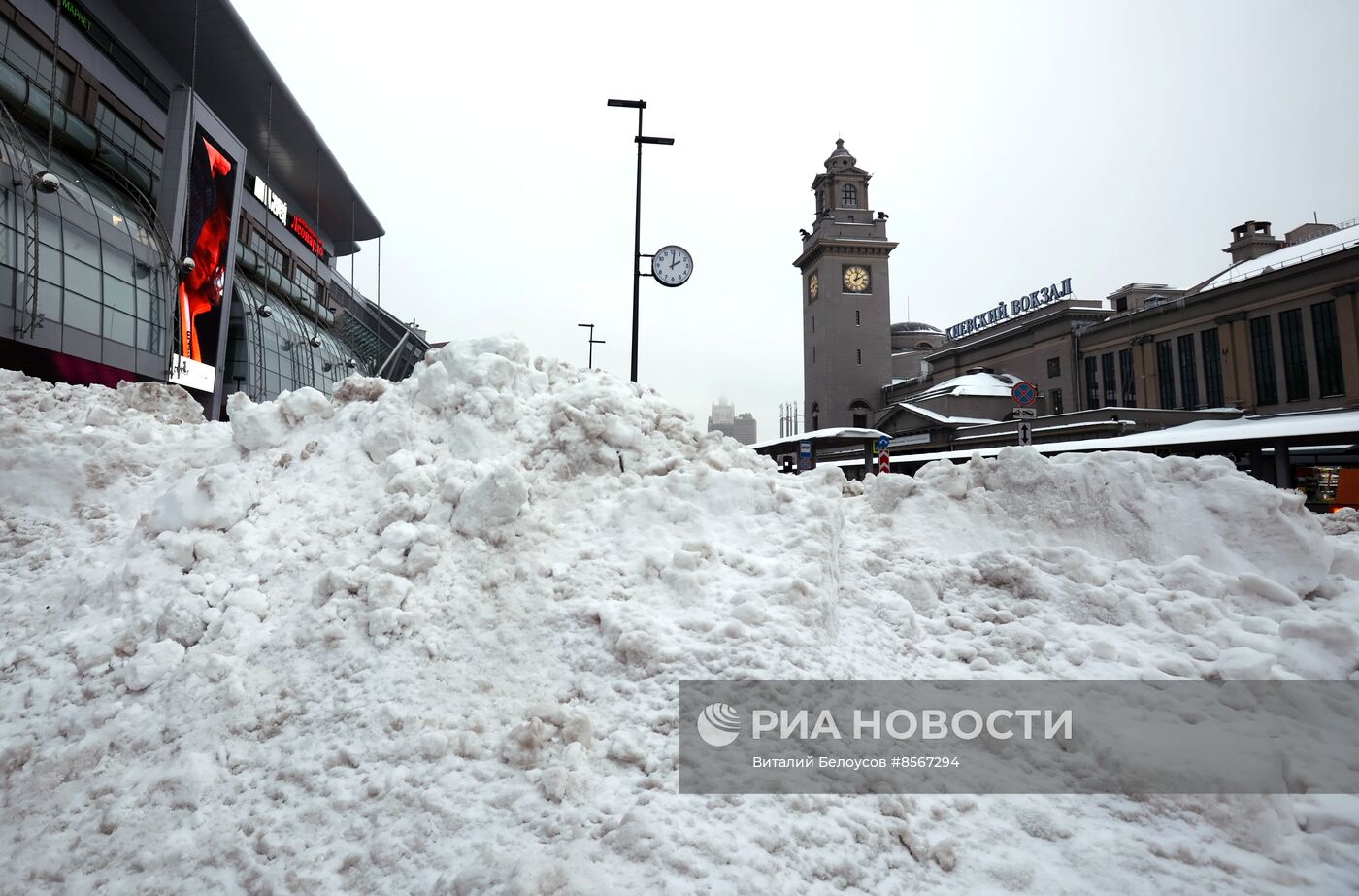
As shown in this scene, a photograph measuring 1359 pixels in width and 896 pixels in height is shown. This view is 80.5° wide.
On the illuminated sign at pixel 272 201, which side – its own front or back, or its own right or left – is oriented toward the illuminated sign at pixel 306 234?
left

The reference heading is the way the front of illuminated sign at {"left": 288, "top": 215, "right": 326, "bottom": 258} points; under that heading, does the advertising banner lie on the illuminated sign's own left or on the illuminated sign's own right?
on the illuminated sign's own right

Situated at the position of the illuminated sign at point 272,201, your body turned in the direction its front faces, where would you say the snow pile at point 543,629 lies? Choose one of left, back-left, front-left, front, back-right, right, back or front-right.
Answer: front-right

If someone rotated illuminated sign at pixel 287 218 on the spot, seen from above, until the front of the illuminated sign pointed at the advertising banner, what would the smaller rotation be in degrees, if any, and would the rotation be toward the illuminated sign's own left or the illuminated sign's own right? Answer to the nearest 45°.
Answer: approximately 45° to the illuminated sign's own right

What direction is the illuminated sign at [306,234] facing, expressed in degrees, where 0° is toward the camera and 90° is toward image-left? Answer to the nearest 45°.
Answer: approximately 315°

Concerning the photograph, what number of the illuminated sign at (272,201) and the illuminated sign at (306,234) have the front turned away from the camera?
0

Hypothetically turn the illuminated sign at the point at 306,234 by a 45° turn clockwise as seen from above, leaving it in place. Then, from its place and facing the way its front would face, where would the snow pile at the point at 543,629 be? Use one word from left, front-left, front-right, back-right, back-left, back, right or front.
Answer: front

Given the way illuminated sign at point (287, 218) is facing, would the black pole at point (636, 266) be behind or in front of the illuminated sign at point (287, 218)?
in front

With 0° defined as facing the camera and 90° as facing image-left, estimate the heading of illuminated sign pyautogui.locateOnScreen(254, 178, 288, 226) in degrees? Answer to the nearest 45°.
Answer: approximately 315°

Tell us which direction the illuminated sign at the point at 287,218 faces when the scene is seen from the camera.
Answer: facing the viewer and to the right of the viewer
